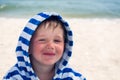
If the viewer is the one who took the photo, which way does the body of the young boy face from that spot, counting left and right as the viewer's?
facing the viewer

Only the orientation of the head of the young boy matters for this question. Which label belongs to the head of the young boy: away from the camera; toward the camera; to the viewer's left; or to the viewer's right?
toward the camera
